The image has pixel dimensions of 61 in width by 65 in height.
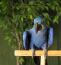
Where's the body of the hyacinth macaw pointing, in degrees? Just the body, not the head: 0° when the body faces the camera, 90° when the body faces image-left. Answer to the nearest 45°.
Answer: approximately 0°
